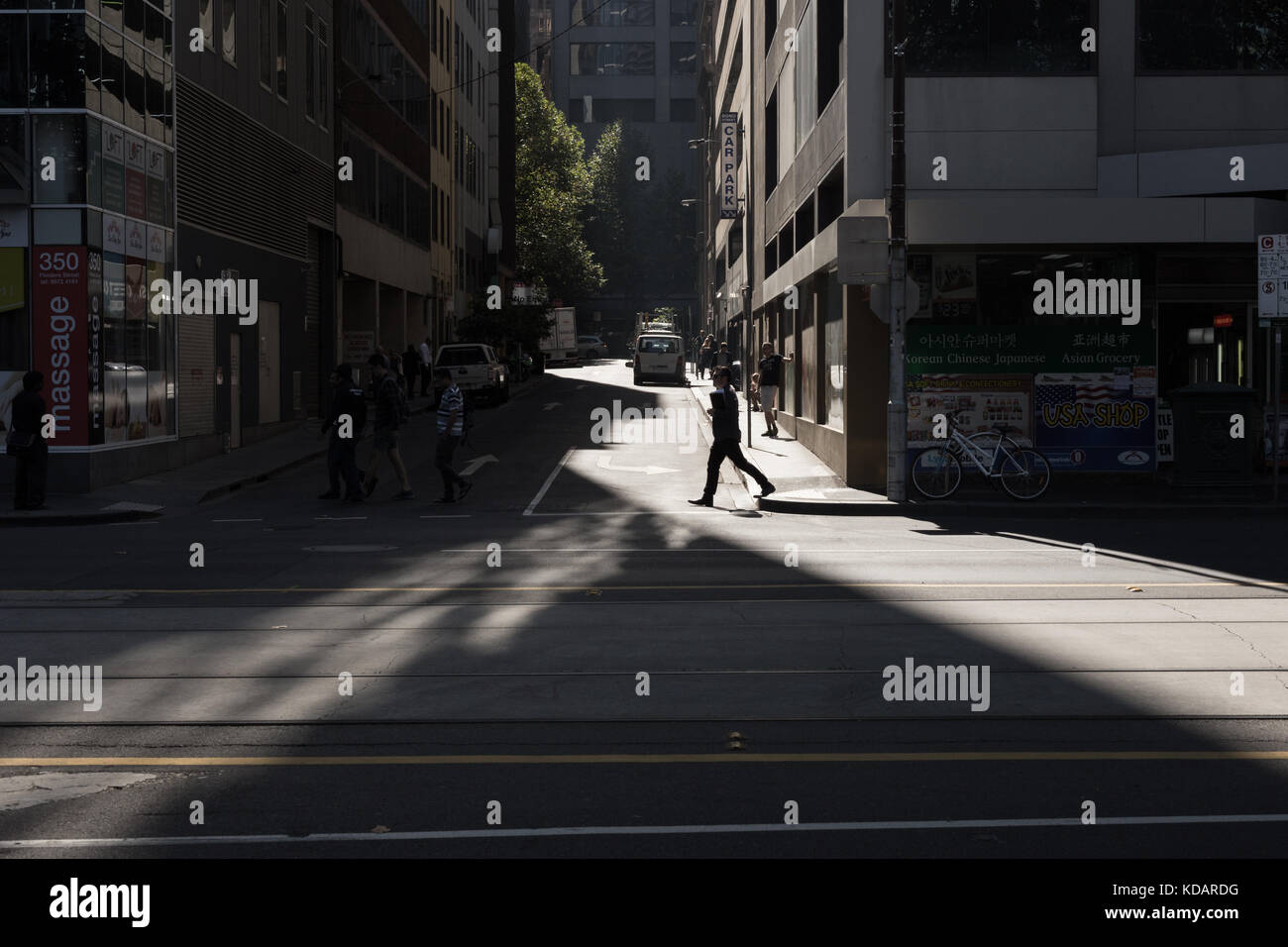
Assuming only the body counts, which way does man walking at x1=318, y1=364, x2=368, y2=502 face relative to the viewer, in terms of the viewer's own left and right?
facing to the left of the viewer

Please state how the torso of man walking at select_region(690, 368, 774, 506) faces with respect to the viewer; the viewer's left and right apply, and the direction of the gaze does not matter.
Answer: facing to the left of the viewer

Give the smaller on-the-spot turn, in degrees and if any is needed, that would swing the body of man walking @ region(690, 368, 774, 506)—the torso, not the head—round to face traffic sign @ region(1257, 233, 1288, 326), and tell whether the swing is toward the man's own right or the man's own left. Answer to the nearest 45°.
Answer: approximately 180°

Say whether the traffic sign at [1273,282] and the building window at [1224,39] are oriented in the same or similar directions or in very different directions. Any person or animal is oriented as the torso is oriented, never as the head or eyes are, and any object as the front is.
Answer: same or similar directions

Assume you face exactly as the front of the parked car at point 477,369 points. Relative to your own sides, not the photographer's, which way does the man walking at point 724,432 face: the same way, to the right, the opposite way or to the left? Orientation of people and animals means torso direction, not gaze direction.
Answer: to the left

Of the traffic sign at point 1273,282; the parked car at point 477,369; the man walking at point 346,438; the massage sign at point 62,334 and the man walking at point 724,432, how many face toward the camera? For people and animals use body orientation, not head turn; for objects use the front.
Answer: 2

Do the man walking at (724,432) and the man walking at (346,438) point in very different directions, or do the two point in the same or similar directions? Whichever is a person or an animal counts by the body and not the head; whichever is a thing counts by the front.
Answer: same or similar directions

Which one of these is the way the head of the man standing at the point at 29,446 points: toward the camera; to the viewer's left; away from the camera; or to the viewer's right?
to the viewer's right

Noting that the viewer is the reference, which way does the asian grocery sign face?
facing the viewer

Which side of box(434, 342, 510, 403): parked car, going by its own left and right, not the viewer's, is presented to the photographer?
back

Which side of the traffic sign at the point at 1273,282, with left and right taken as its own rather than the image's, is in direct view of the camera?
front
